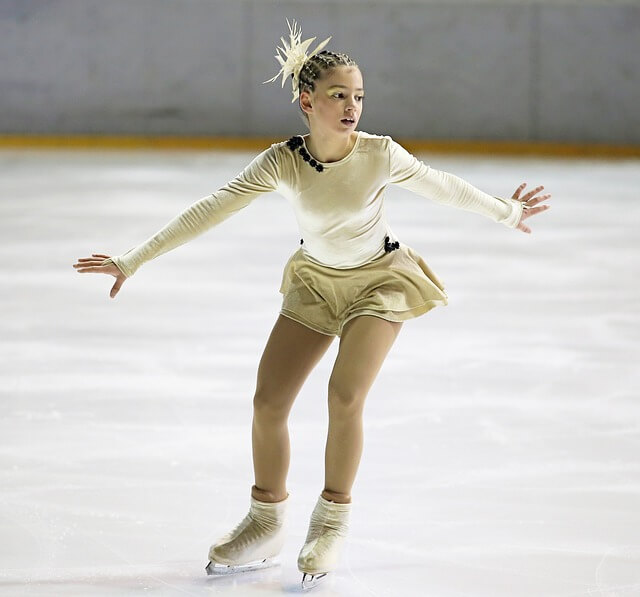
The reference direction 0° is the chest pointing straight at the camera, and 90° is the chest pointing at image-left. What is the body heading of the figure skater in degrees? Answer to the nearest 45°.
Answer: approximately 0°
